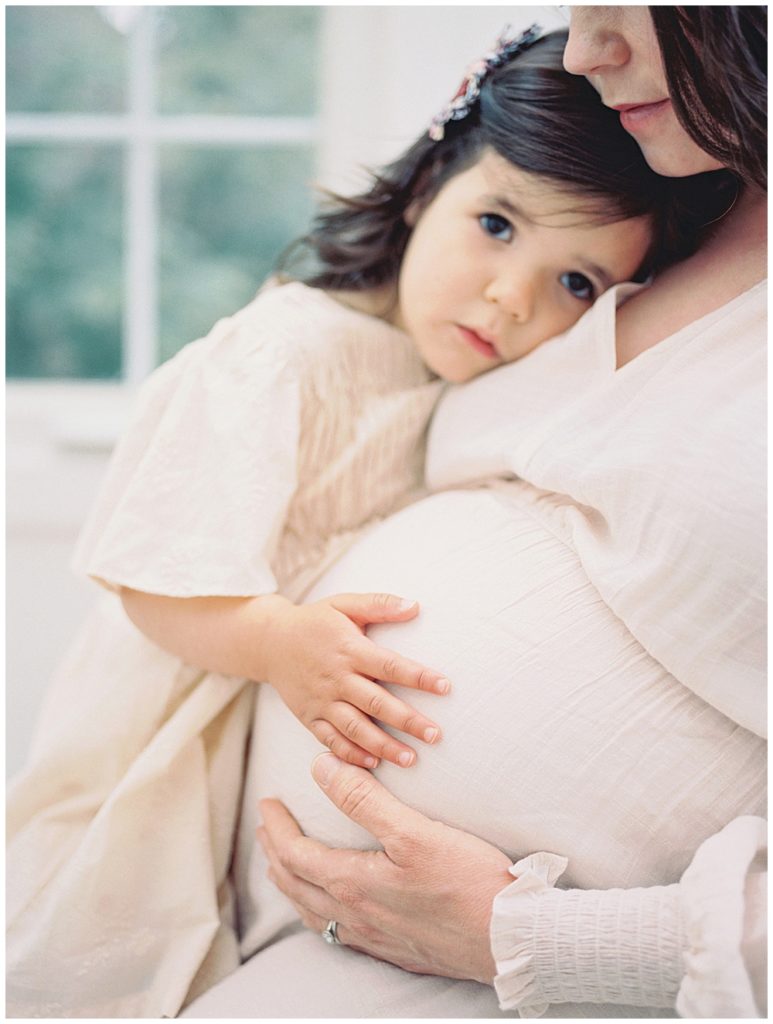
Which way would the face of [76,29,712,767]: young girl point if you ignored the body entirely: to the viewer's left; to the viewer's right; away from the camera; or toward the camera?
toward the camera

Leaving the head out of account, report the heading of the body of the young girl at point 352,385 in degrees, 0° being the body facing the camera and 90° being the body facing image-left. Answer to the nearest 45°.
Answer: approximately 315°

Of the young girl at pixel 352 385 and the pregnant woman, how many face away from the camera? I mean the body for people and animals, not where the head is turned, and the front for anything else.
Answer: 0

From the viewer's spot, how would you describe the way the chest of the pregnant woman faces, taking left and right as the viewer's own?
facing the viewer and to the left of the viewer
